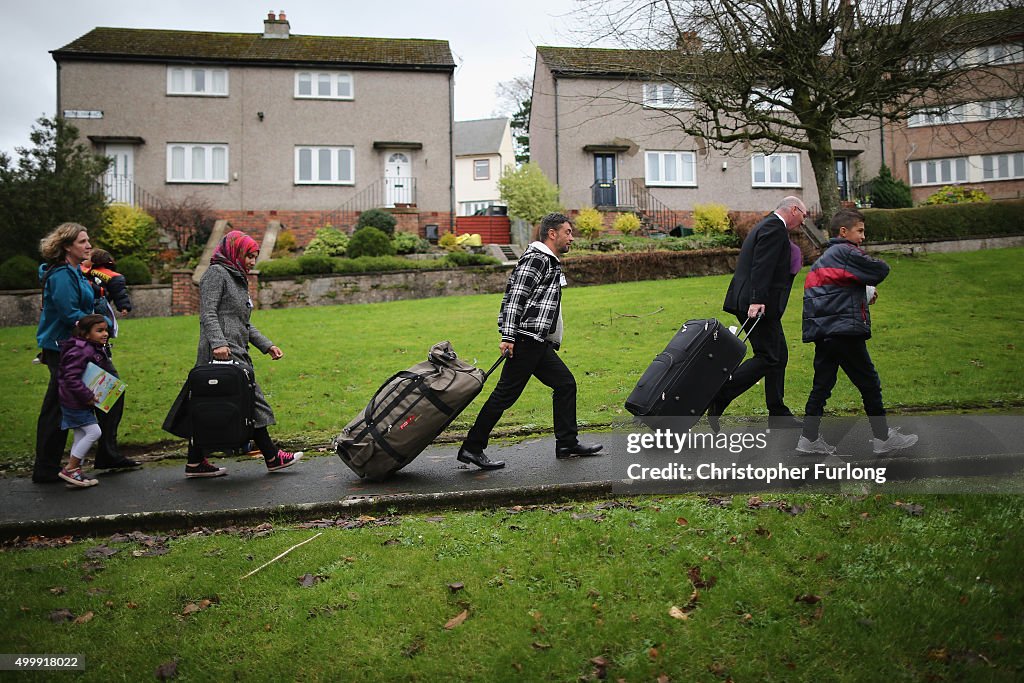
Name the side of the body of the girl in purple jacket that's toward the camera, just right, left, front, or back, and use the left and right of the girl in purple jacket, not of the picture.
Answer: right

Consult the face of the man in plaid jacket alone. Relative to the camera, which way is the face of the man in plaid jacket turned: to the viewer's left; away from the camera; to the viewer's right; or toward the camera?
to the viewer's right

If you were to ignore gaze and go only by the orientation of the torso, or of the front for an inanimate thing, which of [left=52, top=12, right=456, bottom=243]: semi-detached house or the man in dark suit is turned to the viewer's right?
the man in dark suit

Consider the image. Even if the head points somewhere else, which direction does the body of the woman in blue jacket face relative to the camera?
to the viewer's right

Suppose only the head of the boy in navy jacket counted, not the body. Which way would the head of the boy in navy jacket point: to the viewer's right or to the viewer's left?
to the viewer's right

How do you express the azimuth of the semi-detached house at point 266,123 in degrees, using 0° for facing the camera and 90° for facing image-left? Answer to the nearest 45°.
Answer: approximately 0°

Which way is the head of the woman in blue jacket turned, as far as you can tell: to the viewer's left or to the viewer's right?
to the viewer's right

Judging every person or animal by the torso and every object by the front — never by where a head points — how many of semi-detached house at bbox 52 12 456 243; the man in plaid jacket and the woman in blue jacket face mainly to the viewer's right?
2

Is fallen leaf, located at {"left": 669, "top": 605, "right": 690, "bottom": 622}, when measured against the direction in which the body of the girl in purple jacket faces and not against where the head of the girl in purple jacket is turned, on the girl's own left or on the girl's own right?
on the girl's own right

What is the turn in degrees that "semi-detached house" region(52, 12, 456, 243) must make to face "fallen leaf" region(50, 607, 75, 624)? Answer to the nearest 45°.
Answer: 0° — it already faces it

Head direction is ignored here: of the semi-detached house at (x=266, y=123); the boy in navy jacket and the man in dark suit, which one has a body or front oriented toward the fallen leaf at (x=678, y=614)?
the semi-detached house

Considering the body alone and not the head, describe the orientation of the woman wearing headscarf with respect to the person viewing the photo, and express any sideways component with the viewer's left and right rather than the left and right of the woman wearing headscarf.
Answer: facing to the right of the viewer
